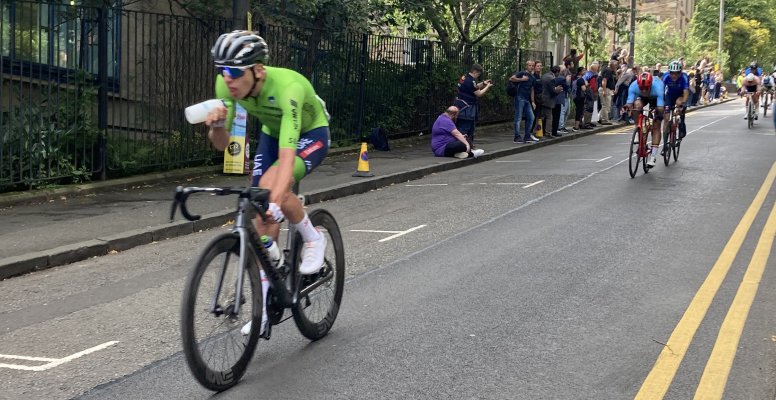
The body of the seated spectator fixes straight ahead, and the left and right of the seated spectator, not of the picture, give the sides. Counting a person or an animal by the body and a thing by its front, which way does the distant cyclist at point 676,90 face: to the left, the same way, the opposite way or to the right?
to the right

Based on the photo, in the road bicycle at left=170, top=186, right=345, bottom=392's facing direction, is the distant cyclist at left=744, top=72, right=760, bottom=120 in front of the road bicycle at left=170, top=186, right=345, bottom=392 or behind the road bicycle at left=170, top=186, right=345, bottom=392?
behind

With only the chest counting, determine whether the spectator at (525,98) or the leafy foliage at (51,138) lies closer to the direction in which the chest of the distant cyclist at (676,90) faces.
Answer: the leafy foliage

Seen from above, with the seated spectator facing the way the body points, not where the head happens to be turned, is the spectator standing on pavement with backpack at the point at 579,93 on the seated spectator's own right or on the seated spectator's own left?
on the seated spectator's own left

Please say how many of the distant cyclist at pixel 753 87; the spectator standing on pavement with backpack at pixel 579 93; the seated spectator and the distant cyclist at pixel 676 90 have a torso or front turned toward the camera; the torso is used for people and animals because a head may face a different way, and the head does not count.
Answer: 2

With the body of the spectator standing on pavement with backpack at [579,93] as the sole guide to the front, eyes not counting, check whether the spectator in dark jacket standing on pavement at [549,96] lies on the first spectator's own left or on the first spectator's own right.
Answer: on the first spectator's own right

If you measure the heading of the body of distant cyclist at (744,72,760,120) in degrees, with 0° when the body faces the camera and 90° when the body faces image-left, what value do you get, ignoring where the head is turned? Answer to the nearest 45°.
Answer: approximately 0°

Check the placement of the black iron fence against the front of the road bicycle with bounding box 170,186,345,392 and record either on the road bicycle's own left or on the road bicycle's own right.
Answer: on the road bicycle's own right

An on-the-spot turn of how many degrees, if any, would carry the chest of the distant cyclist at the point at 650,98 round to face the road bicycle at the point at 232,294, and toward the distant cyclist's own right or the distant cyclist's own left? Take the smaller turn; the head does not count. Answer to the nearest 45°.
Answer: approximately 45° to the distant cyclist's own left
